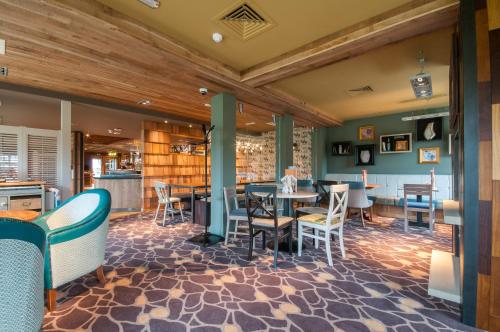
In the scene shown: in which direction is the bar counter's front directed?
toward the camera

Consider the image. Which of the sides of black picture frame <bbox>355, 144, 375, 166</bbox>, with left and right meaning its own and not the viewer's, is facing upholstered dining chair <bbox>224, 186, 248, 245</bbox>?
front

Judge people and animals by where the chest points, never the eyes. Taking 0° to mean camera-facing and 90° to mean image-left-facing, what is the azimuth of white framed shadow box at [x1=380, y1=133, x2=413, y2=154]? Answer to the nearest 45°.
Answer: approximately 0°

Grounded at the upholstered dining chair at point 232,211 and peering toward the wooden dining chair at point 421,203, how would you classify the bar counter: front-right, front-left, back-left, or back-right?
back-left

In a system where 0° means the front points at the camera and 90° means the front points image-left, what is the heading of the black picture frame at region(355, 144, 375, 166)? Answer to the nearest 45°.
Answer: approximately 0°

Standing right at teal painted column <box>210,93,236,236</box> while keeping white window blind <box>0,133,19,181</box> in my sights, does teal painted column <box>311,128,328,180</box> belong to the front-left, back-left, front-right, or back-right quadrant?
back-right

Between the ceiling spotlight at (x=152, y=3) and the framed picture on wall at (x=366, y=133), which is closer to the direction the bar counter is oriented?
the ceiling spotlight

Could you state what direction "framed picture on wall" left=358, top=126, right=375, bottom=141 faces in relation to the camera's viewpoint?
facing the viewer

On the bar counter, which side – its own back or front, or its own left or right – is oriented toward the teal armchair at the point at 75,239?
front

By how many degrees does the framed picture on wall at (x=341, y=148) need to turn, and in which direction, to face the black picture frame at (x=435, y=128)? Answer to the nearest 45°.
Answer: approximately 90° to its left
